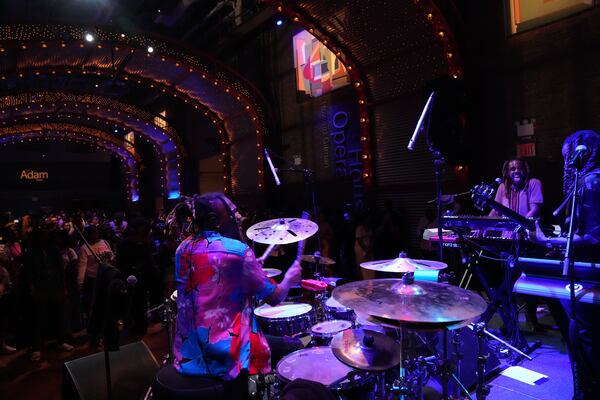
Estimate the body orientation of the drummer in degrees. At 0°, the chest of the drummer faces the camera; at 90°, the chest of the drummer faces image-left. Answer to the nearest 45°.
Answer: approximately 225°

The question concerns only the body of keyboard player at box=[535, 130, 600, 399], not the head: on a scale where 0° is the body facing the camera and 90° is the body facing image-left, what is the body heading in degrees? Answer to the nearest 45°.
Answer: approximately 90°

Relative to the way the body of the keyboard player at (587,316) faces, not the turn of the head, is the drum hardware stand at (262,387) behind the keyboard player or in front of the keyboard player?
in front

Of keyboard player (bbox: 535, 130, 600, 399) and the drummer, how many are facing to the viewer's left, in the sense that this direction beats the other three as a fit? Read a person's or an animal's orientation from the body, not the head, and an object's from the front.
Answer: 1

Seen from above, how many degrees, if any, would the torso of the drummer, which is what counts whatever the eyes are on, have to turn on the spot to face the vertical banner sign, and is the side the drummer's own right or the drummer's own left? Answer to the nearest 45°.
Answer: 0° — they already face it

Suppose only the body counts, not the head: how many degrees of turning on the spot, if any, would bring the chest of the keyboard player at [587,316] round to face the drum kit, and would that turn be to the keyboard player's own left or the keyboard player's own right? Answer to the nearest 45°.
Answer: approximately 45° to the keyboard player's own left

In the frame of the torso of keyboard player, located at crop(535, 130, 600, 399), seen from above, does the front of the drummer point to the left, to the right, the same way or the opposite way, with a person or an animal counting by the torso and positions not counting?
to the right

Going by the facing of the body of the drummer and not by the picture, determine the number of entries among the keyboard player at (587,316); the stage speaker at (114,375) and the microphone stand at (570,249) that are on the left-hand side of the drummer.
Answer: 1

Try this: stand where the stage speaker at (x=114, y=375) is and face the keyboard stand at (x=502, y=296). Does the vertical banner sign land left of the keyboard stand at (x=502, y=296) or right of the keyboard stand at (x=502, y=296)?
left

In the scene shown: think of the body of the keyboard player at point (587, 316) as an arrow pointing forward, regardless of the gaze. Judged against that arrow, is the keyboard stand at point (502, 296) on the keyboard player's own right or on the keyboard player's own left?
on the keyboard player's own right

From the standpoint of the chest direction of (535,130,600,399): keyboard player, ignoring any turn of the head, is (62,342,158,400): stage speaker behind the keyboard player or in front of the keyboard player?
in front

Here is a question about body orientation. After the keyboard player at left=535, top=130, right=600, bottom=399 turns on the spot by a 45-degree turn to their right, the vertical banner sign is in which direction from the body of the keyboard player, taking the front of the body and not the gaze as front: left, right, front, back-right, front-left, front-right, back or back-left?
front

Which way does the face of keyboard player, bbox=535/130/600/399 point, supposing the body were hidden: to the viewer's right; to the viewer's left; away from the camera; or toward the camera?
to the viewer's left

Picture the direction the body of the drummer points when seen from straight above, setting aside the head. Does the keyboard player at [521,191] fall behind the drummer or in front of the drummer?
in front
